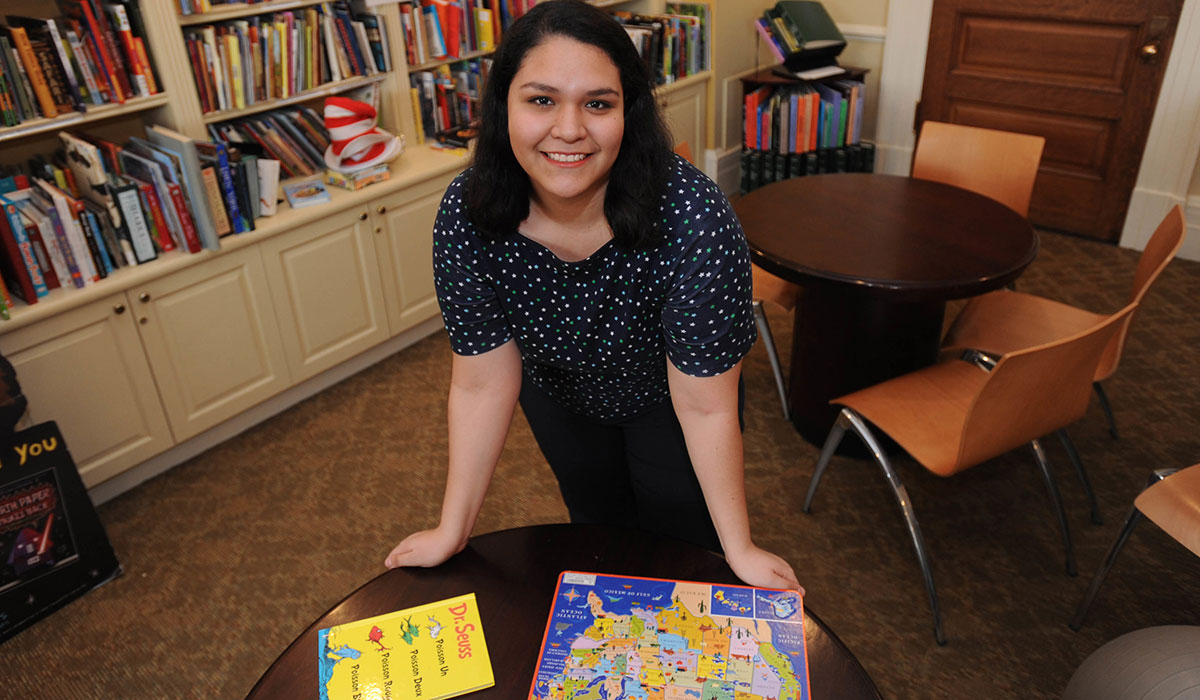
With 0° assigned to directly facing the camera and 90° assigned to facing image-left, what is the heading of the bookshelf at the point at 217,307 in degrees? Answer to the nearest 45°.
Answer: approximately 315°

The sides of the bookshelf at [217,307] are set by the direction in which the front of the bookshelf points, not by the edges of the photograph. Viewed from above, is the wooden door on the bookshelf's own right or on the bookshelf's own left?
on the bookshelf's own left

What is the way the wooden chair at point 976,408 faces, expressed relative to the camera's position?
facing away from the viewer and to the left of the viewer

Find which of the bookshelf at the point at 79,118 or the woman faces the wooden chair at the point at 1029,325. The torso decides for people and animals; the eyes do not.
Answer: the bookshelf

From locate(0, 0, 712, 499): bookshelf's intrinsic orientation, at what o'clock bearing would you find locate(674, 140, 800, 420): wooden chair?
The wooden chair is roughly at 11 o'clock from the bookshelf.

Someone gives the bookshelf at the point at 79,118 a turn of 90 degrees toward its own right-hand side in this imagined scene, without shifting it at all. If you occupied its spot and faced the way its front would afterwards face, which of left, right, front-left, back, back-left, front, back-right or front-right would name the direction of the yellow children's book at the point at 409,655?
front-left

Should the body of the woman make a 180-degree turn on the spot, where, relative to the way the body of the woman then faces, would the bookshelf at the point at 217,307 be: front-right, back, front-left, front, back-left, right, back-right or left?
front-left

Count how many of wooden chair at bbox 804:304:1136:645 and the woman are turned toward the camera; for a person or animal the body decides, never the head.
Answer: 1
